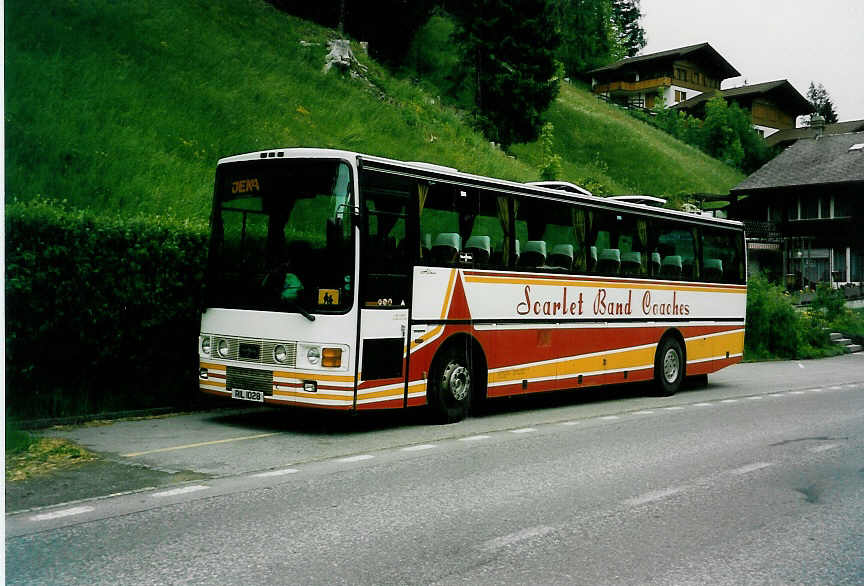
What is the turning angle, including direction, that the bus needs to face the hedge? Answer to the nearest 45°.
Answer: approximately 45° to its right

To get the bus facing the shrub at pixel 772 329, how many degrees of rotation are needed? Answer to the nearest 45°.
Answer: approximately 180°

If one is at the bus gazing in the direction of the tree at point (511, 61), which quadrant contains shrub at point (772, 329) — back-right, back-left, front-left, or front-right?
front-right

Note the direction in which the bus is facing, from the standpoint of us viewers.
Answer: facing the viewer and to the left of the viewer

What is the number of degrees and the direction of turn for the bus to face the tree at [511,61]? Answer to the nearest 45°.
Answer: approximately 135° to its right

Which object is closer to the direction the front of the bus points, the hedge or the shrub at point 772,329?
the hedge
